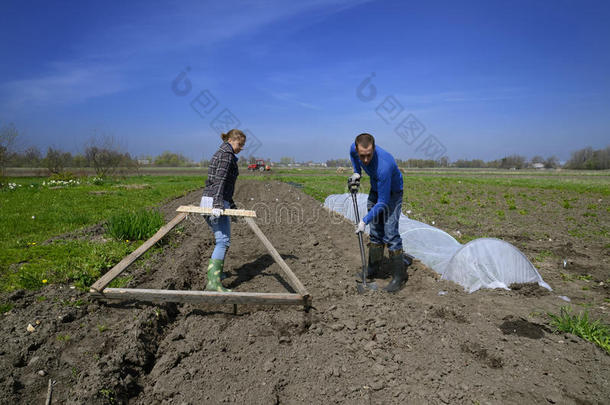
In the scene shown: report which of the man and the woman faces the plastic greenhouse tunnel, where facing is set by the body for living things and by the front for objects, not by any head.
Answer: the woman

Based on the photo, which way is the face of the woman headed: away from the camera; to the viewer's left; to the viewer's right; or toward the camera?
to the viewer's right

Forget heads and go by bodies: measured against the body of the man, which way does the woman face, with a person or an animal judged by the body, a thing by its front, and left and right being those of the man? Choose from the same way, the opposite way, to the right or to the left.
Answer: the opposite way

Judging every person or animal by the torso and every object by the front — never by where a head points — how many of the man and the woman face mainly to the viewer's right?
1

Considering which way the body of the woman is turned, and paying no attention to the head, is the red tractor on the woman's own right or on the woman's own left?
on the woman's own left

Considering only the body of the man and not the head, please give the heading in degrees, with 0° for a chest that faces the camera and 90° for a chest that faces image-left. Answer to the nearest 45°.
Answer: approximately 45°

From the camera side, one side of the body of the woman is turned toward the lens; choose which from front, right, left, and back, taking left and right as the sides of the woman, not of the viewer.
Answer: right

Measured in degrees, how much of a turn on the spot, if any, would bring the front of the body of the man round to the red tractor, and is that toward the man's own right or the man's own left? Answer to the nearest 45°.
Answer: approximately 135° to the man's own right

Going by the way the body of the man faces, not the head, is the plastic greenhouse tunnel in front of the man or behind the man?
behind

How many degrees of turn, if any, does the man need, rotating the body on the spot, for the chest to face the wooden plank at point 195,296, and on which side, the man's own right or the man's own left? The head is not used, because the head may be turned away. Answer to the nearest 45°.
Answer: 0° — they already face it

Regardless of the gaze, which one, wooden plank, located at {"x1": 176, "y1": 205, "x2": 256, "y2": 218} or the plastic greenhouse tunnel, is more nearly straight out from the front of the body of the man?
the wooden plank

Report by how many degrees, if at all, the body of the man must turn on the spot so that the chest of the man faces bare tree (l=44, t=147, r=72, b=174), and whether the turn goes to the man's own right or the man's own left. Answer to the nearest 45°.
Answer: approximately 90° to the man's own right
